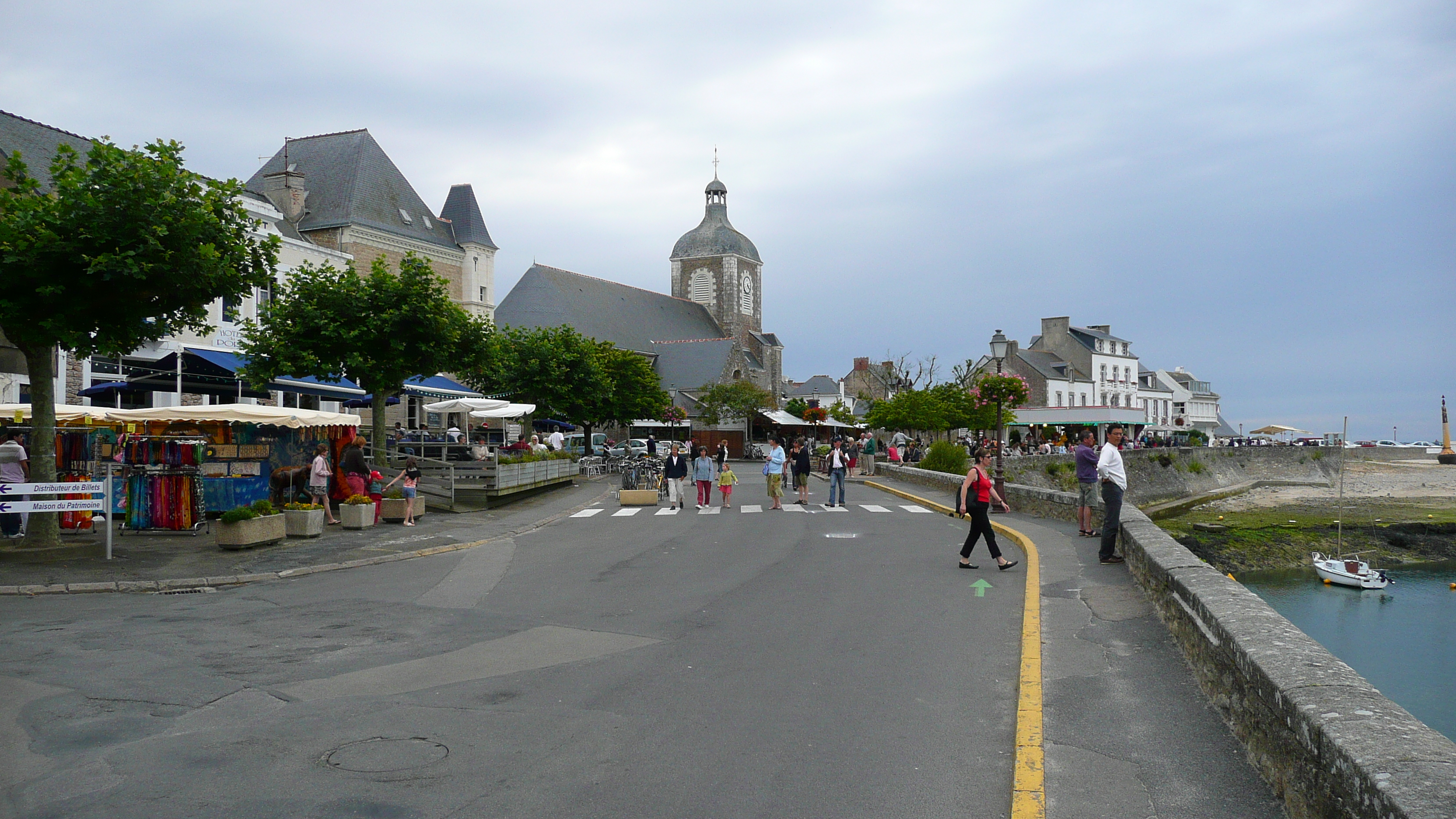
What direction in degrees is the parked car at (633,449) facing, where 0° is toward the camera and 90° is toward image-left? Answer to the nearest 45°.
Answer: approximately 90°

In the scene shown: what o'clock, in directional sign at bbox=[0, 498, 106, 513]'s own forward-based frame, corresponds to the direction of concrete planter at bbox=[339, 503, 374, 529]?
The concrete planter is roughly at 8 o'clock from the directional sign.

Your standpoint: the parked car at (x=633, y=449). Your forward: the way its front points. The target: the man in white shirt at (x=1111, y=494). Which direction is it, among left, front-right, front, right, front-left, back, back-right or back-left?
left

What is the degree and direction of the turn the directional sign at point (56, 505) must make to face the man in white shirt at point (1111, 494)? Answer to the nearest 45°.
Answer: approximately 45° to its left

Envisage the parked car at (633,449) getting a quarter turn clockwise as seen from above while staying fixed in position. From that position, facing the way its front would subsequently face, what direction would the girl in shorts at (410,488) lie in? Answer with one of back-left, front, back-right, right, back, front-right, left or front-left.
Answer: back

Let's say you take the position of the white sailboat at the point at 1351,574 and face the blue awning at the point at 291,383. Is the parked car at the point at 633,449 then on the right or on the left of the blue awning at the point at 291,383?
right

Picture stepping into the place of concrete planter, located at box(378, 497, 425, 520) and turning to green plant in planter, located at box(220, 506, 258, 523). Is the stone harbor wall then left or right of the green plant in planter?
left

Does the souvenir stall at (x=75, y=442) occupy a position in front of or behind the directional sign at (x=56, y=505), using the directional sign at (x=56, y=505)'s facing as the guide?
behind

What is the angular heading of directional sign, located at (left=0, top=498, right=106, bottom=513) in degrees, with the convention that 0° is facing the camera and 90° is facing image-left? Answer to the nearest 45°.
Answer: approximately 0°

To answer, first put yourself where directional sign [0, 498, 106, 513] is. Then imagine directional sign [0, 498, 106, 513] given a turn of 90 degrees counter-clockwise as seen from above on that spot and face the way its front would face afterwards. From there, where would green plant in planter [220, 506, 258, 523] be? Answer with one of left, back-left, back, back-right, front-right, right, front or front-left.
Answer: front

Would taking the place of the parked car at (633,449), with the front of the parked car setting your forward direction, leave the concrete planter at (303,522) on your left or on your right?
on your left

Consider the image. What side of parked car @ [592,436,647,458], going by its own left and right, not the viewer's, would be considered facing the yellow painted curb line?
left

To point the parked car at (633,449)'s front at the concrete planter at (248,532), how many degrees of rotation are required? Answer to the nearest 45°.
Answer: approximately 90° to its left

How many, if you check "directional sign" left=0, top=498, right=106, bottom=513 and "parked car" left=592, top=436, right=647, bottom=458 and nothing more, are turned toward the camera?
1

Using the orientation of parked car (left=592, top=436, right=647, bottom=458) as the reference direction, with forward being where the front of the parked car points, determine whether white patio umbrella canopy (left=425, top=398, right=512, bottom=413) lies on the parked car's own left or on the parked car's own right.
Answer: on the parked car's own left
